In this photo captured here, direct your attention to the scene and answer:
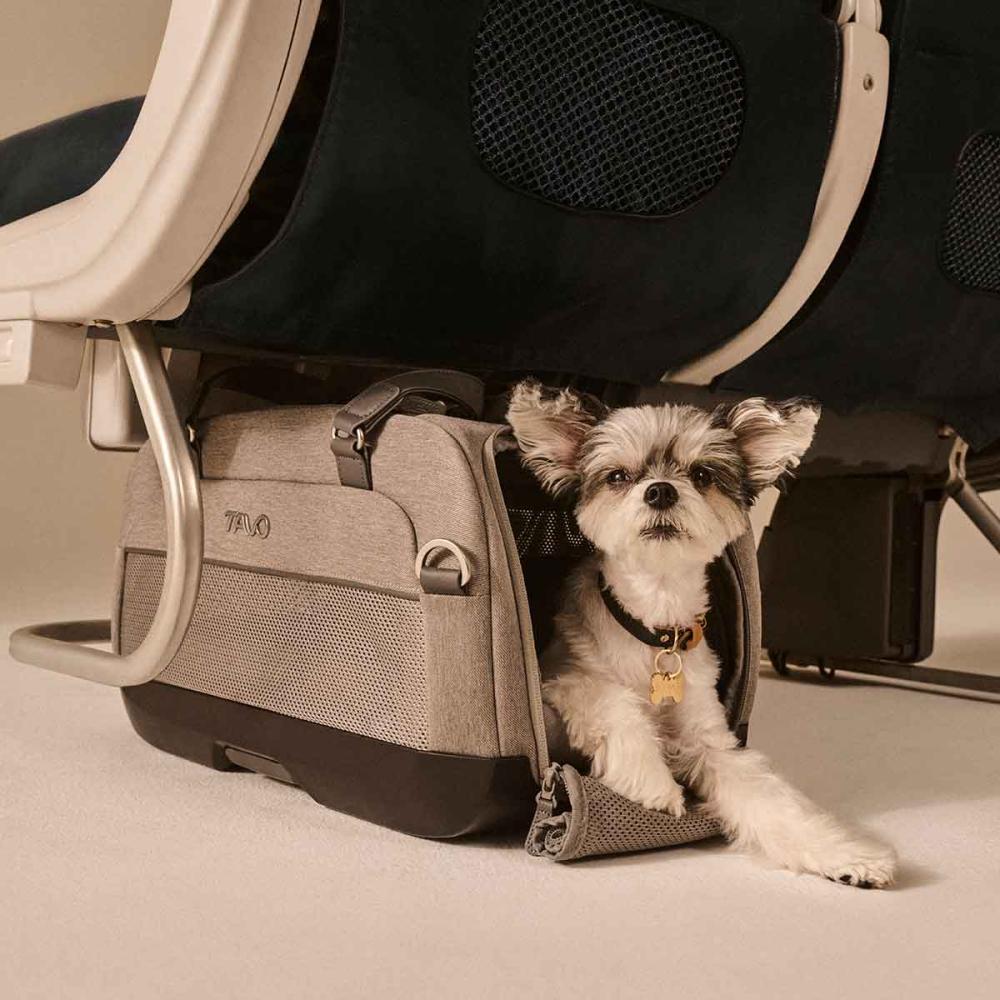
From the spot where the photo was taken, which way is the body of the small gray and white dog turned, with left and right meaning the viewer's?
facing the viewer and to the right of the viewer
